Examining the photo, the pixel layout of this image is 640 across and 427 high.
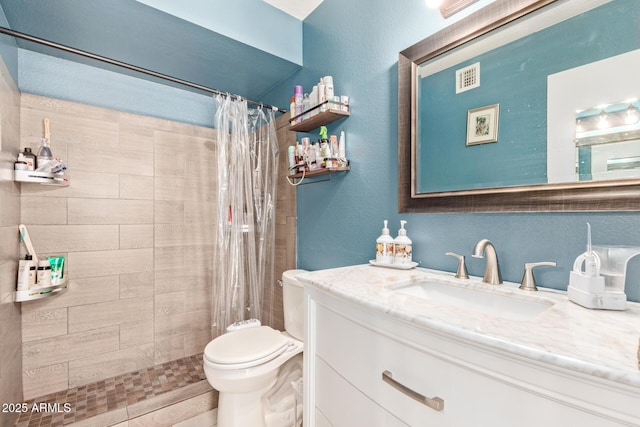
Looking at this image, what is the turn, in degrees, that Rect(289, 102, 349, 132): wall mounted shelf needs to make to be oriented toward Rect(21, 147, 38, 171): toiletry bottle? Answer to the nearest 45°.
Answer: approximately 45° to its right

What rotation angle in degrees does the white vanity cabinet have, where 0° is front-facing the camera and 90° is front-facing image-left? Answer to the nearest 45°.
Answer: approximately 45°

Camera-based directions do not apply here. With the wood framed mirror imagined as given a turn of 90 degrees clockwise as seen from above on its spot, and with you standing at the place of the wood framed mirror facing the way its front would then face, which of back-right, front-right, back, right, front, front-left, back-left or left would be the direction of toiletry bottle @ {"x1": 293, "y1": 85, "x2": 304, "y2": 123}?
front-left

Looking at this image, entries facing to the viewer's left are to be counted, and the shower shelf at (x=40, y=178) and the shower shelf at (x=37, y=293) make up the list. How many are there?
0

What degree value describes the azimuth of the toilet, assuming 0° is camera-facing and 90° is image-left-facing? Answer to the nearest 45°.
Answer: approximately 45°

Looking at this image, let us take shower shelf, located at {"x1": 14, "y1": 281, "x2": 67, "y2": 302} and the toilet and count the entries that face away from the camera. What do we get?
0

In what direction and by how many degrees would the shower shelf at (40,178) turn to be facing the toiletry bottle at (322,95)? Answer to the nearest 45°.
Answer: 0° — it already faces it

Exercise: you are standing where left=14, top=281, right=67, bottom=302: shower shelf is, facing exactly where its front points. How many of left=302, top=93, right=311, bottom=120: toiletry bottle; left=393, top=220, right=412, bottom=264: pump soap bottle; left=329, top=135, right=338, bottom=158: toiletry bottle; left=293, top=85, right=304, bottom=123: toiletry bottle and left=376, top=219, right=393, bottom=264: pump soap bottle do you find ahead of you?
5

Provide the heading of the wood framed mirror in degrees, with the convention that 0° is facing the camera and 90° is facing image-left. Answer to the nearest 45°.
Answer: approximately 45°

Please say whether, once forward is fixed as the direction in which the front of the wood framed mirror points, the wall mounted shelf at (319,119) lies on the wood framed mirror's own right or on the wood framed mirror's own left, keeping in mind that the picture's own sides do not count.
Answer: on the wood framed mirror's own right

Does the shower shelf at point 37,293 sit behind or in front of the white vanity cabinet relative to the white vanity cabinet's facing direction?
in front

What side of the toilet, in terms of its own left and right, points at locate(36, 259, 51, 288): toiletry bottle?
right
